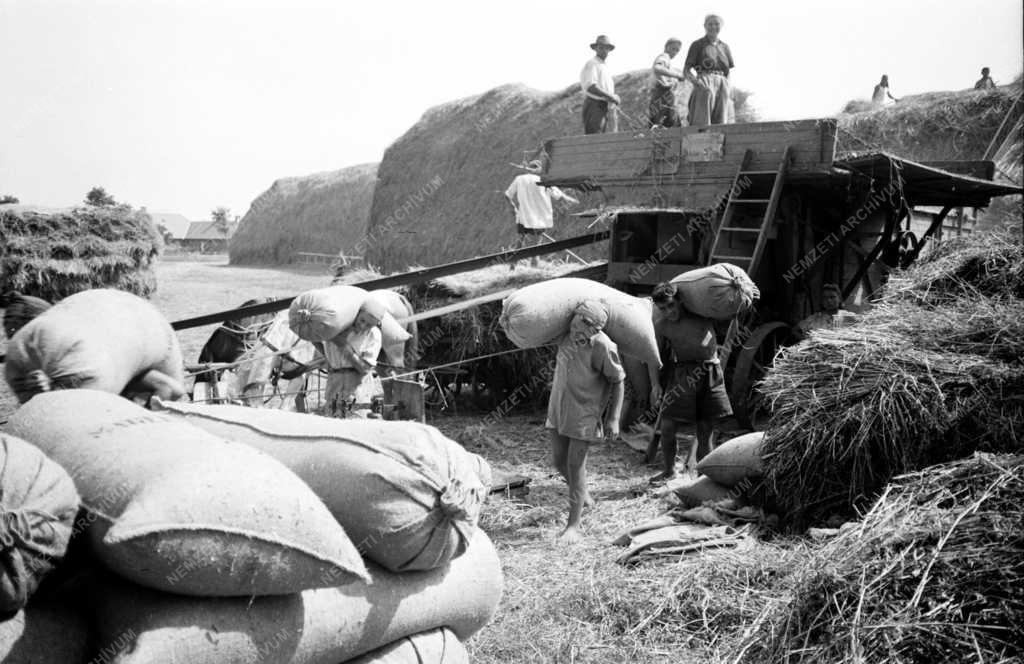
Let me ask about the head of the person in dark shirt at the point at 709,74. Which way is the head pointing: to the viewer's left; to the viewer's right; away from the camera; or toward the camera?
toward the camera

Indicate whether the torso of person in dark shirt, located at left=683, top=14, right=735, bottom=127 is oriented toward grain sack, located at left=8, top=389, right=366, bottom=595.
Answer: yes

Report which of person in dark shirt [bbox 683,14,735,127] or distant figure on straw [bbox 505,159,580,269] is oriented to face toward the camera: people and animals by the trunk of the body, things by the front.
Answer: the person in dark shirt

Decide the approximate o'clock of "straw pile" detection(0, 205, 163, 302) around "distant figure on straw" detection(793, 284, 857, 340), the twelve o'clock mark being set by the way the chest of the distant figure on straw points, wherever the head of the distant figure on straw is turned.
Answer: The straw pile is roughly at 3 o'clock from the distant figure on straw.

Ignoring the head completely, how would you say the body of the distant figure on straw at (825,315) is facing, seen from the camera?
toward the camera

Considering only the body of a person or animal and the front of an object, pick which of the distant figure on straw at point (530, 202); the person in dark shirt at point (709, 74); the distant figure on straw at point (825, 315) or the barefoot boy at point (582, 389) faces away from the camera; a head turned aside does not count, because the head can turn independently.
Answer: the distant figure on straw at point (530, 202)

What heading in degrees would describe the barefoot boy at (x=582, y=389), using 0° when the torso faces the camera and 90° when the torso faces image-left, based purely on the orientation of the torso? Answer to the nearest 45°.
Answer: approximately 45°

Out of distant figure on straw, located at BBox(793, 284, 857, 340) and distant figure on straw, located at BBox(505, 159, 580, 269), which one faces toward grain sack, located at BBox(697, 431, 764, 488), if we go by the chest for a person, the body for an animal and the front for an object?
distant figure on straw, located at BBox(793, 284, 857, 340)

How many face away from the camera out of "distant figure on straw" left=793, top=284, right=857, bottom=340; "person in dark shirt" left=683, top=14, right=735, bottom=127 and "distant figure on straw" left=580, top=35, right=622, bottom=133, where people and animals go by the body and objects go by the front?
0

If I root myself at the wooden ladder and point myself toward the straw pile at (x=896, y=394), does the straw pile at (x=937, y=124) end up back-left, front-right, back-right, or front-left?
back-left

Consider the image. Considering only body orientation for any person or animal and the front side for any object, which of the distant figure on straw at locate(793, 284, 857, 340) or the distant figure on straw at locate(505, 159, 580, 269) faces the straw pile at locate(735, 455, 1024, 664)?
the distant figure on straw at locate(793, 284, 857, 340)

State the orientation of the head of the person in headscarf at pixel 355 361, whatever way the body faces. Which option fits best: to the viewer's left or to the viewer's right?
to the viewer's left

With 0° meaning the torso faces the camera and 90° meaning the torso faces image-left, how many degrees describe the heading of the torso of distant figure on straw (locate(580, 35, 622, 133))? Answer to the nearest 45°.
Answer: approximately 315°

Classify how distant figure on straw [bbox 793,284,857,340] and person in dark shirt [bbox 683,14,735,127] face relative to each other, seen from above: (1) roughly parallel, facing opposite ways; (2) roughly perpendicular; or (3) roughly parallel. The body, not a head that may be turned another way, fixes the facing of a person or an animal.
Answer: roughly parallel

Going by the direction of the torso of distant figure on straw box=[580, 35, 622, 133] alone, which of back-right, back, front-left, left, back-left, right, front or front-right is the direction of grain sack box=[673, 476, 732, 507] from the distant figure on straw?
front-right
